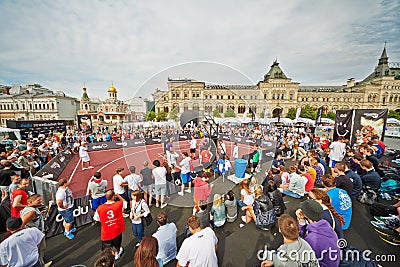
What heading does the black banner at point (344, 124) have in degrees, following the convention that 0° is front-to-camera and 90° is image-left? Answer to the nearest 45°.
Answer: approximately 0°

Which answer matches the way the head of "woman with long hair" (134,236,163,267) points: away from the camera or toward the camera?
away from the camera

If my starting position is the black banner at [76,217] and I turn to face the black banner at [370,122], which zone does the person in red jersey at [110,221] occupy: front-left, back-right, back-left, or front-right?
front-right

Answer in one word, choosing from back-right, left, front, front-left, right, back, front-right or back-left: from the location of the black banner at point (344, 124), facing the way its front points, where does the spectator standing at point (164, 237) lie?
front

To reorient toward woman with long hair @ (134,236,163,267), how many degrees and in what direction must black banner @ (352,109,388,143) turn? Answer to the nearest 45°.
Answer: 0° — it already faces them

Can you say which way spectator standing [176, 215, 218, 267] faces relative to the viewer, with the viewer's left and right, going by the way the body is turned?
facing away from the viewer

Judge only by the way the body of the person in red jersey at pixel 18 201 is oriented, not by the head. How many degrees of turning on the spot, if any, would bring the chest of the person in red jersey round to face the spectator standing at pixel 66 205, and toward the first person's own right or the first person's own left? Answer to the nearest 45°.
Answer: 0° — they already face them

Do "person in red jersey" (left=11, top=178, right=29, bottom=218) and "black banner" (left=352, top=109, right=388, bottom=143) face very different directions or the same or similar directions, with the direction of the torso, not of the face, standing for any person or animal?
very different directions

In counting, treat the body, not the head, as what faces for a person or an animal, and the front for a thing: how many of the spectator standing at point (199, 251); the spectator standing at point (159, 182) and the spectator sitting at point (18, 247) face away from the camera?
3

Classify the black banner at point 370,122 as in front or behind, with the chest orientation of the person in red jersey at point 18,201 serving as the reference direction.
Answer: in front

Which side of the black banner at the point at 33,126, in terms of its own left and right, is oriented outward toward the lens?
front

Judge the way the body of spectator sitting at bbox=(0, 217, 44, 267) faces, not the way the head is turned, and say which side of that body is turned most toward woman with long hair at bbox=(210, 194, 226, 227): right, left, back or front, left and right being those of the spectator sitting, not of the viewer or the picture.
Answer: right

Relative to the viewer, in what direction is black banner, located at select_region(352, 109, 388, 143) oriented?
toward the camera

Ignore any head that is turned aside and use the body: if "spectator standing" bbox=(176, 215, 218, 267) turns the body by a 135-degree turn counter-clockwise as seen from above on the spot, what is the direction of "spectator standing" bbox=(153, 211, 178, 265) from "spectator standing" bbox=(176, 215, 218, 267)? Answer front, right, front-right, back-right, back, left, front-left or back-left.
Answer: right

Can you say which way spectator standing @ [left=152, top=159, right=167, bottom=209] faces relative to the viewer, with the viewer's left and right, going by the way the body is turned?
facing away from the viewer
